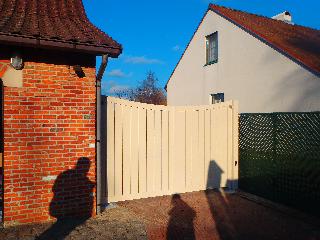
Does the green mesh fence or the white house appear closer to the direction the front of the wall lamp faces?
the green mesh fence

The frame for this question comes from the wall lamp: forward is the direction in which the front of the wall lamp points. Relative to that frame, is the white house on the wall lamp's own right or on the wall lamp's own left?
on the wall lamp's own left

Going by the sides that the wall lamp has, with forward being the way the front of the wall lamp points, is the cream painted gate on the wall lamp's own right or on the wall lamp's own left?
on the wall lamp's own left

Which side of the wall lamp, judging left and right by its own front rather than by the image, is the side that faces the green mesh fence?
left

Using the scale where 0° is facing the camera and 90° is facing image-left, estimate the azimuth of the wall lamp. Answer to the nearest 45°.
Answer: approximately 0°
